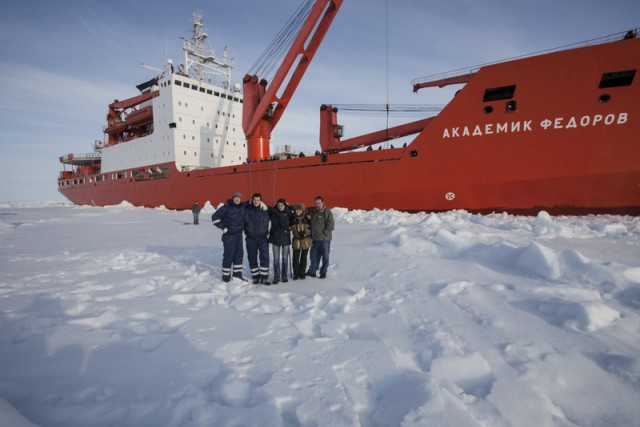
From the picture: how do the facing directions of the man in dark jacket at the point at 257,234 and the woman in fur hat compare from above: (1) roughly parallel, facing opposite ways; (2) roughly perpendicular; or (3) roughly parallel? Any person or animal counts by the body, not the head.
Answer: roughly parallel

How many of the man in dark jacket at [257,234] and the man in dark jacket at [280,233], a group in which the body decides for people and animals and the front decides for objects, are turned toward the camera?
2

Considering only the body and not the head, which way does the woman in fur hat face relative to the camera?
toward the camera

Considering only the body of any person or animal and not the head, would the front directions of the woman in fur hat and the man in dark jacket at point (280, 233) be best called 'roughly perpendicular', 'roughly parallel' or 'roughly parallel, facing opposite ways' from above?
roughly parallel

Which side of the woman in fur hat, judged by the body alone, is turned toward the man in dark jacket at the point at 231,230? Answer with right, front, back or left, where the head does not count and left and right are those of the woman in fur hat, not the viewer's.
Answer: right

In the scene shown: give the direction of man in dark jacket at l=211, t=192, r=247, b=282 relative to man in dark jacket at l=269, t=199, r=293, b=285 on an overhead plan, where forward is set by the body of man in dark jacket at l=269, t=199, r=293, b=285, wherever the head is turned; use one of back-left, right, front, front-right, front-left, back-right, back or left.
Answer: right

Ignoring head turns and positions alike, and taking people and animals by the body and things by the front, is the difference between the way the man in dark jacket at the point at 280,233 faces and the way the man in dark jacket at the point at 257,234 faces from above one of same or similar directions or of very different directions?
same or similar directions

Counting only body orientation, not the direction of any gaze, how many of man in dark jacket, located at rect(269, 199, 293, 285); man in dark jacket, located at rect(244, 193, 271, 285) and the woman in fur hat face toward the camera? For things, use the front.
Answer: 3

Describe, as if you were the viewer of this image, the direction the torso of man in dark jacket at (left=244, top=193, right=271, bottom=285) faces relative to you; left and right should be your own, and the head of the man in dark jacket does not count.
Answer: facing the viewer
